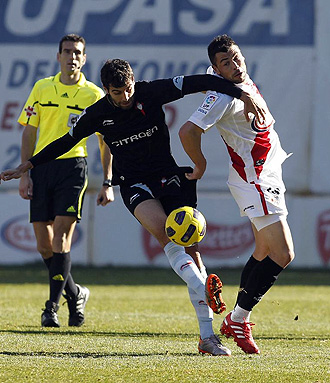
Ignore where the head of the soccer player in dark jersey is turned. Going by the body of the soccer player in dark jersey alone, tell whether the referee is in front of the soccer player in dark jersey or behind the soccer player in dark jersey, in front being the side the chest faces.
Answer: behind

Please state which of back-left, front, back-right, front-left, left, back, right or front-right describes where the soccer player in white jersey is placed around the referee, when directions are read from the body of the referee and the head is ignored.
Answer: front-left

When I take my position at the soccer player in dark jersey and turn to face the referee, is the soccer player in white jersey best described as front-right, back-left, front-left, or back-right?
back-right

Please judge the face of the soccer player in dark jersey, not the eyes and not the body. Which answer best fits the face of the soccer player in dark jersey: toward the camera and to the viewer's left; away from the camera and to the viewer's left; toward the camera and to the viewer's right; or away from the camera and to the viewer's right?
toward the camera and to the viewer's right

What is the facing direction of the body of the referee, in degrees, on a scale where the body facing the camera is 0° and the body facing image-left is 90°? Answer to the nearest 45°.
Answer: approximately 0°

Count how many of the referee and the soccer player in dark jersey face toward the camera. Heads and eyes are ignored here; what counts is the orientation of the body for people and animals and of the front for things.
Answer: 2

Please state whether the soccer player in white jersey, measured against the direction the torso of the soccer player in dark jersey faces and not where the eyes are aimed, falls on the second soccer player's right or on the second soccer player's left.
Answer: on the second soccer player's left

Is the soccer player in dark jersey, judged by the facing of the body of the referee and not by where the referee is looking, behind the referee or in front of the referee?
in front

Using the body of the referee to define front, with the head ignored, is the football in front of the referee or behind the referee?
in front
